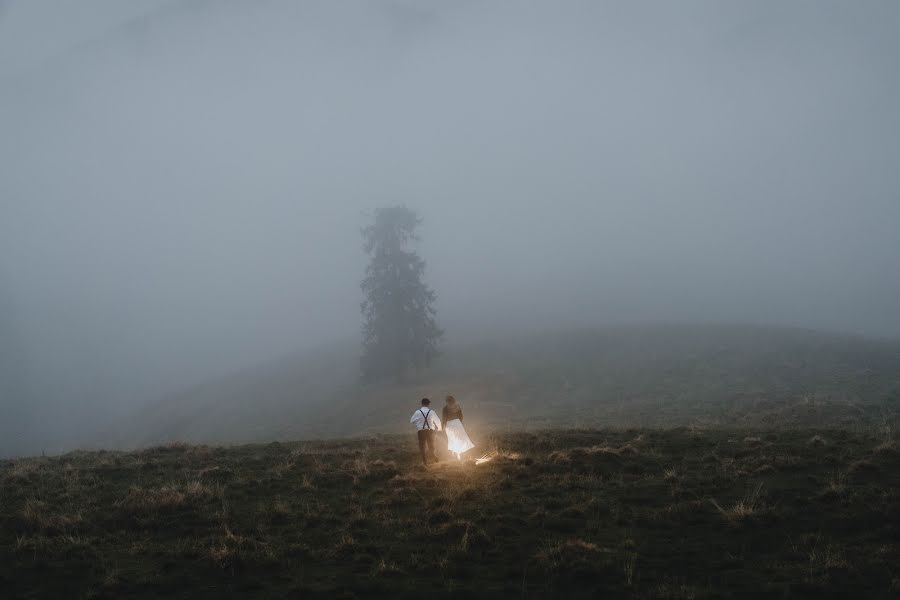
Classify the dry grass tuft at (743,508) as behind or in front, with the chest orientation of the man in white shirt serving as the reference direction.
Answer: behind

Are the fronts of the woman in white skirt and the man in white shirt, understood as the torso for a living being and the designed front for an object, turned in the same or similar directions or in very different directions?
same or similar directions

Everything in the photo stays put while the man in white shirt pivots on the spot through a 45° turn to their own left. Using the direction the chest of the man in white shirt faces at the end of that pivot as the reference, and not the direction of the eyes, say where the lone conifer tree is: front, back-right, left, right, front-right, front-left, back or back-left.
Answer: front-right

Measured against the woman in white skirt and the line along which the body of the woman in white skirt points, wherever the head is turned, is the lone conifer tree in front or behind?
in front

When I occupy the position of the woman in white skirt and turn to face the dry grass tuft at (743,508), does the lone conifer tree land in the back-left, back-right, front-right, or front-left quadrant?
back-left

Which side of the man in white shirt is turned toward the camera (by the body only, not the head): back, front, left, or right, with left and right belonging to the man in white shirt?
back

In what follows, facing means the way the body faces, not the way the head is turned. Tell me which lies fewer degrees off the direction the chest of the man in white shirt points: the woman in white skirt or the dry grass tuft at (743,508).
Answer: the woman in white skirt

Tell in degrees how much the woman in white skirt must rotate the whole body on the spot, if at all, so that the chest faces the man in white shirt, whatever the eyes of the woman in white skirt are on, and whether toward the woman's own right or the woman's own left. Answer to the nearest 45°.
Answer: approximately 135° to the woman's own left

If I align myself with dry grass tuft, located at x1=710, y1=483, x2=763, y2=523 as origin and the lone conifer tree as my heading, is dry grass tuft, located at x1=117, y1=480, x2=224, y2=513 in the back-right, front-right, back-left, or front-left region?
front-left

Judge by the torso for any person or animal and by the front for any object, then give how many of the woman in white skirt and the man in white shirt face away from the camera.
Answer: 2

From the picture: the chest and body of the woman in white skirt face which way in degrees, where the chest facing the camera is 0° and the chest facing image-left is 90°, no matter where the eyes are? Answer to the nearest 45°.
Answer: approximately 180°
